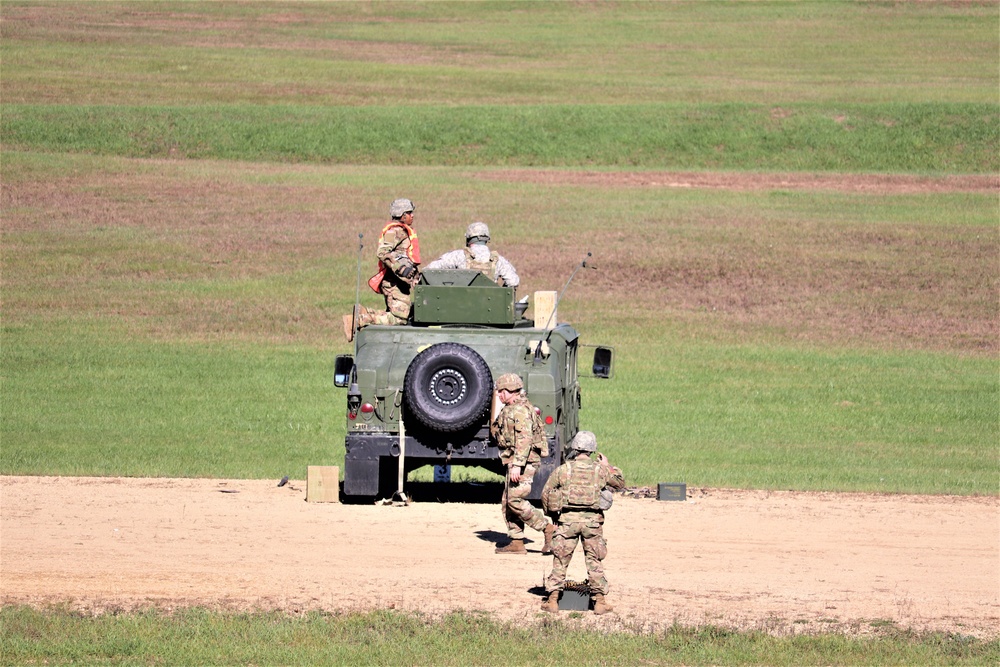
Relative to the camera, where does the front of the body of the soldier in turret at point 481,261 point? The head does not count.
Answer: away from the camera

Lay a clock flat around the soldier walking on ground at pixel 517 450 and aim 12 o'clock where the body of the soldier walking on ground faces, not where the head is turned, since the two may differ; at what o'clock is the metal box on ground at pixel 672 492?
The metal box on ground is roughly at 4 o'clock from the soldier walking on ground.

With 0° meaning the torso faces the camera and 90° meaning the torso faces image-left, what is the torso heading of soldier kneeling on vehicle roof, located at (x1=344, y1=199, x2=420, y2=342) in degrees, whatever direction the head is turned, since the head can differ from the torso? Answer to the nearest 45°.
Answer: approximately 270°

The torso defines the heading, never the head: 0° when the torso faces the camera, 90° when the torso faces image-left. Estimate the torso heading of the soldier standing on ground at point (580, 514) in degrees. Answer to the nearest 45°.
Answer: approximately 180°

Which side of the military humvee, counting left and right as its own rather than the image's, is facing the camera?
back

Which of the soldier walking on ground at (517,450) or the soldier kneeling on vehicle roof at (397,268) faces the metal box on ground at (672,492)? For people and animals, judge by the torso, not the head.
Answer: the soldier kneeling on vehicle roof

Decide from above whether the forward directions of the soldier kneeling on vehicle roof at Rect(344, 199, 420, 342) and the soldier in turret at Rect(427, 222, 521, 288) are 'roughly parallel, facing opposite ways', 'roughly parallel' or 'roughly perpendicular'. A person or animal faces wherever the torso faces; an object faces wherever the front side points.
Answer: roughly perpendicular

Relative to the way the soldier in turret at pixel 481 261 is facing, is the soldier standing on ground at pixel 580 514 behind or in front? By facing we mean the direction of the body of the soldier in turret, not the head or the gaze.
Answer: behind
